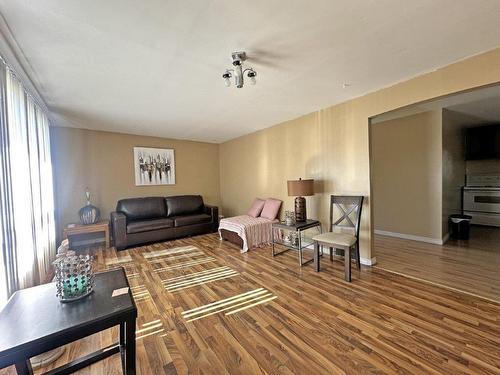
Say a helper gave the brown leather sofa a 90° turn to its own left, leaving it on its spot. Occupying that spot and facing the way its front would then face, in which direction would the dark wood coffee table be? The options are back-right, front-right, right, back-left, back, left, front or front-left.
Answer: back-right

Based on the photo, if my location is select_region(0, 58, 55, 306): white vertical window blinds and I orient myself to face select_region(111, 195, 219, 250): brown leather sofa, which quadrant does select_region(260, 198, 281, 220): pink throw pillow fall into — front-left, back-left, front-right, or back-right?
front-right

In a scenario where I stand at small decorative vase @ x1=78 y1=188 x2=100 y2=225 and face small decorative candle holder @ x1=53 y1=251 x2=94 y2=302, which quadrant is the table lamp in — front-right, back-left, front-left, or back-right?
front-left

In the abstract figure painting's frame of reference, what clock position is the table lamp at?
The table lamp is roughly at 11 o'clock from the abstract figure painting.

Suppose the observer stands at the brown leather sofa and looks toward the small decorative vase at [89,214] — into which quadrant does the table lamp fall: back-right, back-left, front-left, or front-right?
back-left

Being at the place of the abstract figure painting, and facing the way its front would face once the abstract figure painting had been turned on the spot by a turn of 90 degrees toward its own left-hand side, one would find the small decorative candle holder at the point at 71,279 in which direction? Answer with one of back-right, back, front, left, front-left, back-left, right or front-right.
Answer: right

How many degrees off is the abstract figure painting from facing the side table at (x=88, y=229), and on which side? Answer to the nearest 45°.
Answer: approximately 45° to its right

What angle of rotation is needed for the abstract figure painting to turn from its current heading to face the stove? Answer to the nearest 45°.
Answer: approximately 45° to its left

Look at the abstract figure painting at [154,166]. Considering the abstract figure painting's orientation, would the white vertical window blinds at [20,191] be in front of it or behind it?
in front

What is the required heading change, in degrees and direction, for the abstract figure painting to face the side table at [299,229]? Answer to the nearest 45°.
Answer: approximately 45° to its left

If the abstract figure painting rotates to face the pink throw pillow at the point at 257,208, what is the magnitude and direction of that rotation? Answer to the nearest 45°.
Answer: approximately 45° to its left

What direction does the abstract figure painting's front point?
toward the camera

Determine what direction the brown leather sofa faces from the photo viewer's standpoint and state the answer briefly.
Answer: facing the viewer and to the right of the viewer
